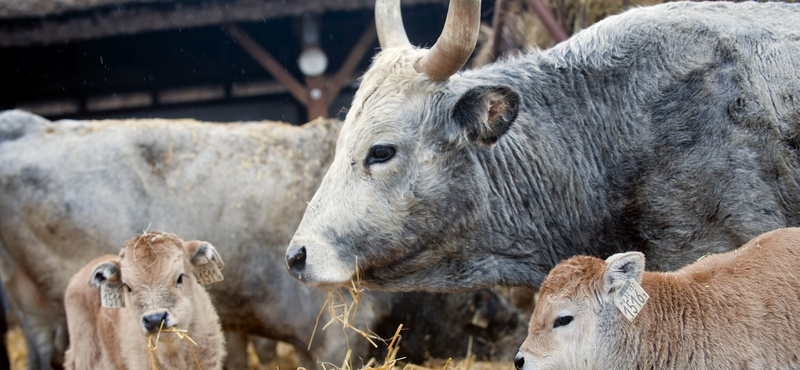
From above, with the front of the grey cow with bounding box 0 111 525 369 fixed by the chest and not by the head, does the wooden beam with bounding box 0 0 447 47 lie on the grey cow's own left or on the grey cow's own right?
on the grey cow's own left

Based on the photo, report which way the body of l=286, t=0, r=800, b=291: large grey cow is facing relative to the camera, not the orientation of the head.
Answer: to the viewer's left

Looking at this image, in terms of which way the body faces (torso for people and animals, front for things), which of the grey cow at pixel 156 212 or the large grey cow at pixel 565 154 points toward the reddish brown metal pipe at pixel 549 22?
the grey cow

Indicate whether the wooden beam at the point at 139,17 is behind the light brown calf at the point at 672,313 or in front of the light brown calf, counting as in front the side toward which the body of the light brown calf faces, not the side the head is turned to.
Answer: in front

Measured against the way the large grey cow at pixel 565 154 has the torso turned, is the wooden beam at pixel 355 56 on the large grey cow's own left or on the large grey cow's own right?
on the large grey cow's own right

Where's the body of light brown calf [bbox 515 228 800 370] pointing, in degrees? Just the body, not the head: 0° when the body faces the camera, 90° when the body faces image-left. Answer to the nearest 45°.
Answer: approximately 90°

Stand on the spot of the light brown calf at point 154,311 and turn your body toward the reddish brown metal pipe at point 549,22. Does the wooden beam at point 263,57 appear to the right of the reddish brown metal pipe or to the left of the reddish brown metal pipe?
left

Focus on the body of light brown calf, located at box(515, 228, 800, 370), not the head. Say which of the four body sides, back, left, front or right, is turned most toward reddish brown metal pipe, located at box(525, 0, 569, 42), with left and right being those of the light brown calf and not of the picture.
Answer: right

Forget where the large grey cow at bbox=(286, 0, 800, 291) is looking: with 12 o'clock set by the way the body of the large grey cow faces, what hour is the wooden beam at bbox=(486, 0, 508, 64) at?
The wooden beam is roughly at 3 o'clock from the large grey cow.

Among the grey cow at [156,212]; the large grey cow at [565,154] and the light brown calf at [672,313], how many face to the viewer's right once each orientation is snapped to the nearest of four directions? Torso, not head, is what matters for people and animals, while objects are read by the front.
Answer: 1

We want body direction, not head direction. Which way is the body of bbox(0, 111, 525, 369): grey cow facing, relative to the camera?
to the viewer's right

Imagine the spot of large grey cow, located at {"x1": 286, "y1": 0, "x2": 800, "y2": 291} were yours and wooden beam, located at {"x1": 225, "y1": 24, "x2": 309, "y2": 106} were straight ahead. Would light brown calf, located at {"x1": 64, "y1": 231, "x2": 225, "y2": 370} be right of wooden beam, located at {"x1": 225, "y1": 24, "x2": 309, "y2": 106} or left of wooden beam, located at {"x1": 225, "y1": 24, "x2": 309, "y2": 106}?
left

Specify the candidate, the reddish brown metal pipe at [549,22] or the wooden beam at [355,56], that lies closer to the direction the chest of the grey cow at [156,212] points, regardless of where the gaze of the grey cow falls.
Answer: the reddish brown metal pipe
